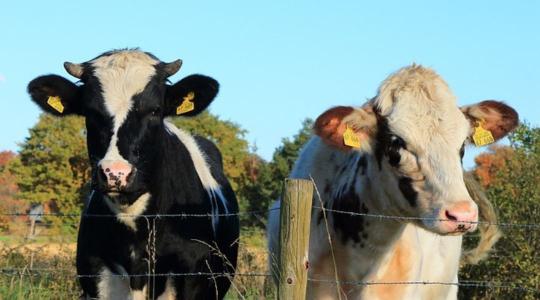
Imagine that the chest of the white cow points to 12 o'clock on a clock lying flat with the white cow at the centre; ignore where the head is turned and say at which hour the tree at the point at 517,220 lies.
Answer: The tree is roughly at 8 o'clock from the white cow.

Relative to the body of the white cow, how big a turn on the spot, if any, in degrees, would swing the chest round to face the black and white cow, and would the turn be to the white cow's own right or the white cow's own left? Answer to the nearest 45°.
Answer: approximately 135° to the white cow's own right

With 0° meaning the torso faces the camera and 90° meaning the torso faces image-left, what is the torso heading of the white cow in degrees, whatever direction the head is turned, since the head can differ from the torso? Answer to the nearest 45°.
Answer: approximately 315°
